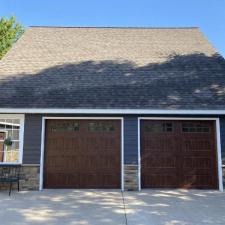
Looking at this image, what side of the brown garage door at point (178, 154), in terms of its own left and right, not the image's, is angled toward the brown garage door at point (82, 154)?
right

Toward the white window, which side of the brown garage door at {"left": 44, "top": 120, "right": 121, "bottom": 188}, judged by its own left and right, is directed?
right

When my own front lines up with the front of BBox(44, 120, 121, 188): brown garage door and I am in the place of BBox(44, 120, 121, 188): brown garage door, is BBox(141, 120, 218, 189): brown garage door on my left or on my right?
on my left

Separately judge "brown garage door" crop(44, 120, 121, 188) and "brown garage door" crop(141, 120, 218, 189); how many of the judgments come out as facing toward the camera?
2

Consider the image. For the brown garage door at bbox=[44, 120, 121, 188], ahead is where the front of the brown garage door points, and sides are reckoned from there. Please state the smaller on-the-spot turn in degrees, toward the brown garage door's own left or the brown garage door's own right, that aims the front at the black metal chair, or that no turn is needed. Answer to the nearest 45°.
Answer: approximately 90° to the brown garage door's own right

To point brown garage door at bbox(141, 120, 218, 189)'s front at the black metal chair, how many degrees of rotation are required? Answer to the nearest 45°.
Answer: approximately 90° to its right

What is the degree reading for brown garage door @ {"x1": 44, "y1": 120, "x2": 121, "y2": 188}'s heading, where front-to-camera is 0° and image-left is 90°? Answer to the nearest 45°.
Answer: approximately 0°

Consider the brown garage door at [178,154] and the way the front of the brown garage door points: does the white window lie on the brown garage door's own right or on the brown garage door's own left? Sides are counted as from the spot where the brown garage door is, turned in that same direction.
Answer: on the brown garage door's own right
